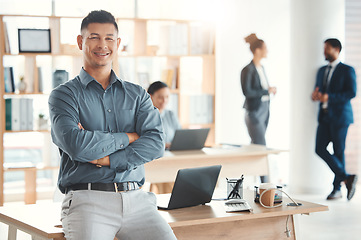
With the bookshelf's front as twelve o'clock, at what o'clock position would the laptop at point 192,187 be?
The laptop is roughly at 12 o'clock from the bookshelf.

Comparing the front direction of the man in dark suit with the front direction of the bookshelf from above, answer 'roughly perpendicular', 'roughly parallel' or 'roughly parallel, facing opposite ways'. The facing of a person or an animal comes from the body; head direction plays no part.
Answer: roughly perpendicular

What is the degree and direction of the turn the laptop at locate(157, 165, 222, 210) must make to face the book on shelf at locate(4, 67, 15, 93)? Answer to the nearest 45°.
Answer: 0° — it already faces it

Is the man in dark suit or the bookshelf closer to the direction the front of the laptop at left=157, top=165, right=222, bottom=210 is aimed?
the bookshelf

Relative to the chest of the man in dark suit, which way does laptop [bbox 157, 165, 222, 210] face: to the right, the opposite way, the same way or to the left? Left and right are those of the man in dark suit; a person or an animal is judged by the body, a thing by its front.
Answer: to the right

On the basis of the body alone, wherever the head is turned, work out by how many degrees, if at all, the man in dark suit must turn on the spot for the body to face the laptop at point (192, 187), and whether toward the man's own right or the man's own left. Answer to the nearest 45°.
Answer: approximately 45° to the man's own left

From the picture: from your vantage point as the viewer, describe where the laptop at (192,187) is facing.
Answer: facing away from the viewer and to the left of the viewer

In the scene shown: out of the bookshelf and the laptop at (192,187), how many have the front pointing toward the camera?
1

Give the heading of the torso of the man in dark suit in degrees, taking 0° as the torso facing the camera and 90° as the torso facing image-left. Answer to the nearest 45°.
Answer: approximately 45°

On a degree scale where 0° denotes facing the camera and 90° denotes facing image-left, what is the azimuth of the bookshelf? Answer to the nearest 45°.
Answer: approximately 0°

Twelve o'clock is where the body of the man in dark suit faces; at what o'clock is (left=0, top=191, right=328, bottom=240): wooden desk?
The wooden desk is roughly at 11 o'clock from the man in dark suit.
